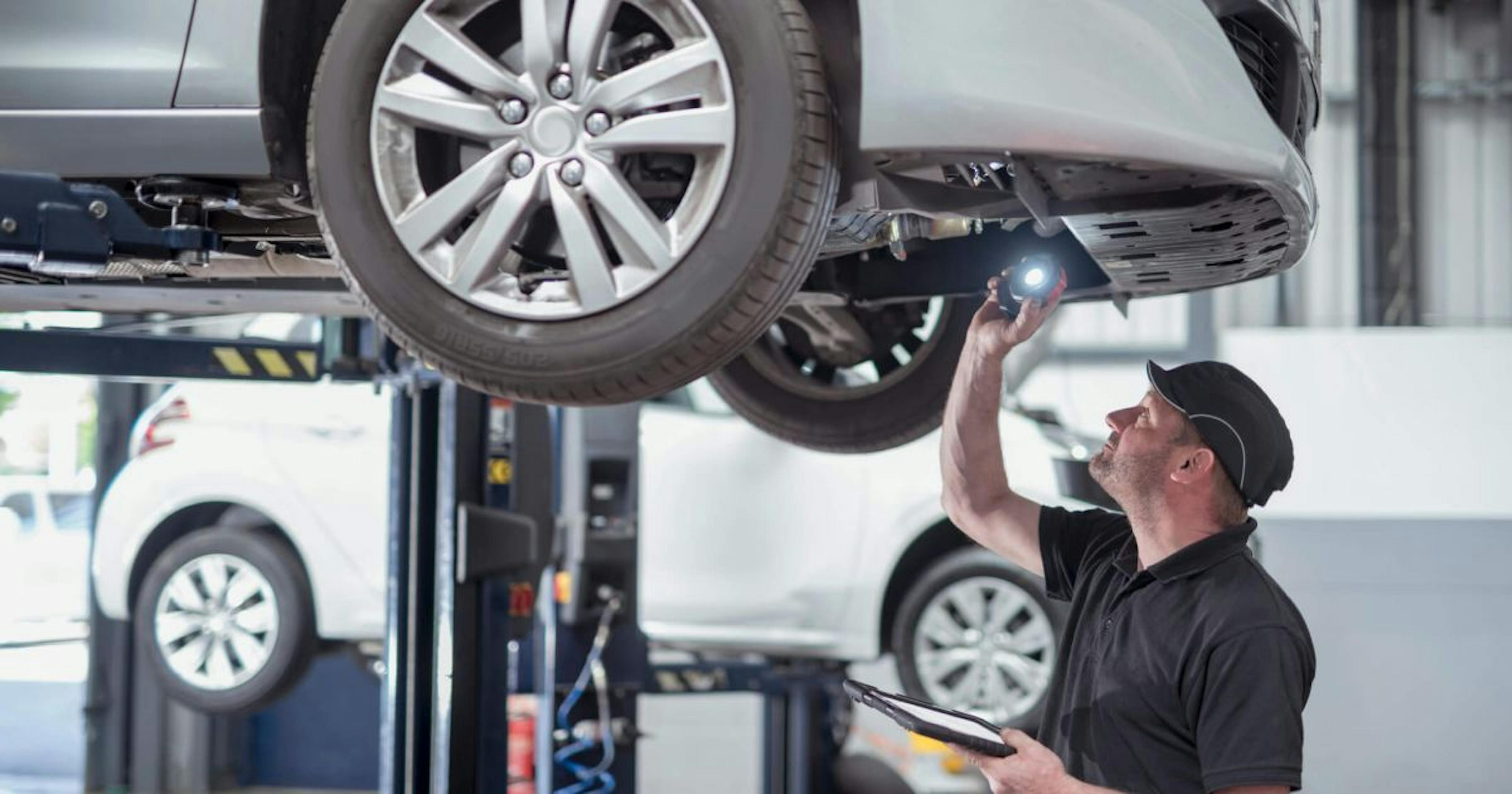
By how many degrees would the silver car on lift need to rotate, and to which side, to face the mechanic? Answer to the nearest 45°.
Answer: approximately 45° to its left

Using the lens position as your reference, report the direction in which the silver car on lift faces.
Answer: facing the viewer and to the right of the viewer

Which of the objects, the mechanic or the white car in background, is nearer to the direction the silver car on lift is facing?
the mechanic

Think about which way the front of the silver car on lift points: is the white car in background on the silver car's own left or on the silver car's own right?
on the silver car's own left

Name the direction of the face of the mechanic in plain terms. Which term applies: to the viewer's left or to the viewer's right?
to the viewer's left
